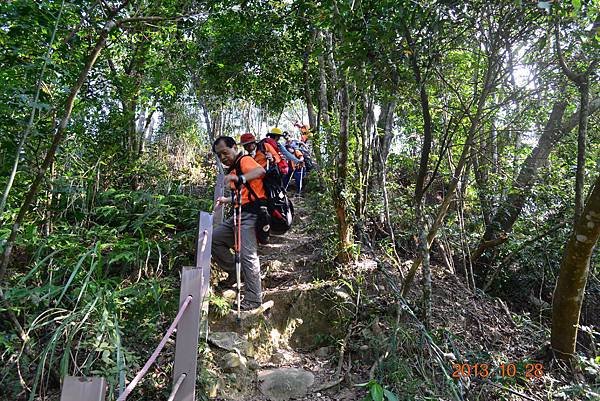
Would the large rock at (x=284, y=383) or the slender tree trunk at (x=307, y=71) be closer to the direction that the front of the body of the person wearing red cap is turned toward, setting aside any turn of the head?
the large rock

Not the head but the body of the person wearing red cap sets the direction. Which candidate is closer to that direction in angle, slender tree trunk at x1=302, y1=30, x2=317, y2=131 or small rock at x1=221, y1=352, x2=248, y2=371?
the small rock

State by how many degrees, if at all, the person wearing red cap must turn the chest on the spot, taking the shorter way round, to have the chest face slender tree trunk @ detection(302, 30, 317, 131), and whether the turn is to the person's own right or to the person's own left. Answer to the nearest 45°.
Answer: approximately 180°

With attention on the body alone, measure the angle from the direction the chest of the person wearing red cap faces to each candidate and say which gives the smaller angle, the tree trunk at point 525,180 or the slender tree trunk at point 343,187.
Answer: the slender tree trunk

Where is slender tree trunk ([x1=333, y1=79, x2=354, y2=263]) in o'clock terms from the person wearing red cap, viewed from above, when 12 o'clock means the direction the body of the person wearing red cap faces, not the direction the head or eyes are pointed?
The slender tree trunk is roughly at 9 o'clock from the person wearing red cap.

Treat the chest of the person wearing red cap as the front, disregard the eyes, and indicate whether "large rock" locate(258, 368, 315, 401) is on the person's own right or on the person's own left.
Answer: on the person's own left

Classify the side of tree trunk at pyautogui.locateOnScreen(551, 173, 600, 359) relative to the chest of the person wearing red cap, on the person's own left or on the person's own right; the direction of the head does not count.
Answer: on the person's own left

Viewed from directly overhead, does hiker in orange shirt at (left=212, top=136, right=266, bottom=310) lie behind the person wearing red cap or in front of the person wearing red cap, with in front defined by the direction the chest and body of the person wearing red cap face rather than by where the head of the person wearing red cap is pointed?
in front

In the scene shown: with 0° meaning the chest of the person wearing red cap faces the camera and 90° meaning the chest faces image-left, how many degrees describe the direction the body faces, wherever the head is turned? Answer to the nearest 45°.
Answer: approximately 45°

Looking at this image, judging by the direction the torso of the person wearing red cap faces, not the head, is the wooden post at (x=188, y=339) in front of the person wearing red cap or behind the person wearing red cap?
in front
